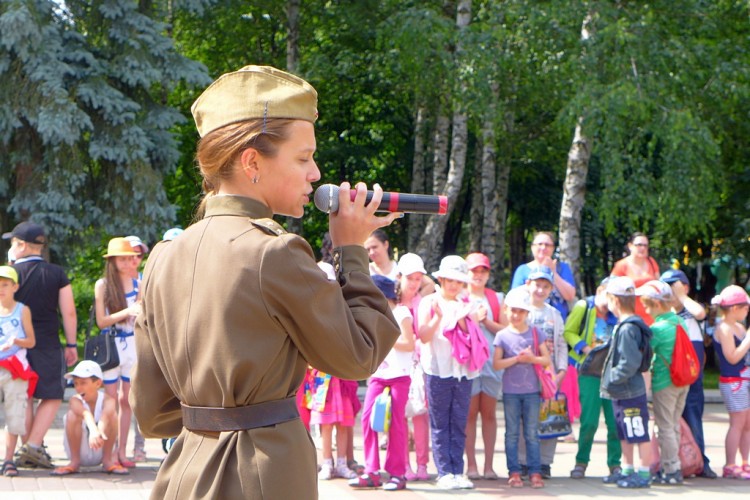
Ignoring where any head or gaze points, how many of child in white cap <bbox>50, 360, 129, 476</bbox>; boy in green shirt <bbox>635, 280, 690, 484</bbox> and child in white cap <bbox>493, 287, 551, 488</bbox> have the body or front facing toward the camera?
2

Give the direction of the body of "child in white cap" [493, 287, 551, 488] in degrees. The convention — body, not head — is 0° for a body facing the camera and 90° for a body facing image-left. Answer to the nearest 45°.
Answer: approximately 0°

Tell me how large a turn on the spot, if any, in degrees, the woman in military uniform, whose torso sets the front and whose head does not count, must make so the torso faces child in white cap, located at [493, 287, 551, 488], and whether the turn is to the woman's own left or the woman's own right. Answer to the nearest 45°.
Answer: approximately 45° to the woman's own left
